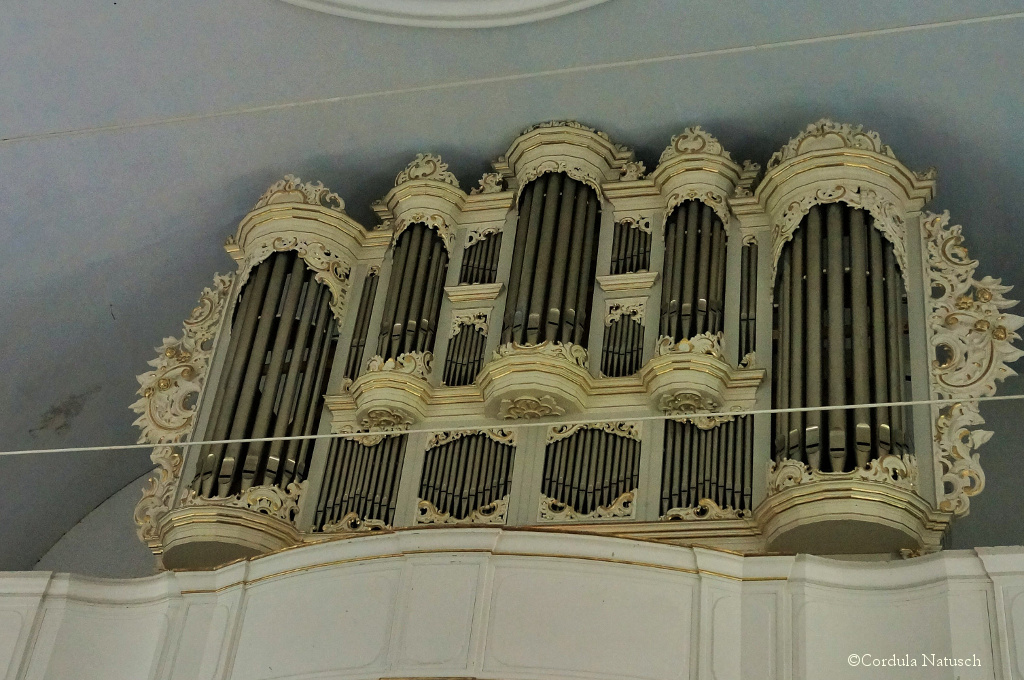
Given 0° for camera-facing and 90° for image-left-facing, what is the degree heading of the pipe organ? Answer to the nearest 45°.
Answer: approximately 0°
